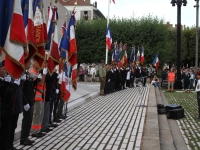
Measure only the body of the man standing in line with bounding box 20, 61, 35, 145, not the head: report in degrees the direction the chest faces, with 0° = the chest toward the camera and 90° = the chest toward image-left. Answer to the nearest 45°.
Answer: approximately 270°

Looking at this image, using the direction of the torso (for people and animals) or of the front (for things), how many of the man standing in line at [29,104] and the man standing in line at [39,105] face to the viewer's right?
2

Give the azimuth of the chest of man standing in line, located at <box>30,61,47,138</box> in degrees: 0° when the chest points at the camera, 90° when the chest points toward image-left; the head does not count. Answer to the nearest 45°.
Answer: approximately 270°

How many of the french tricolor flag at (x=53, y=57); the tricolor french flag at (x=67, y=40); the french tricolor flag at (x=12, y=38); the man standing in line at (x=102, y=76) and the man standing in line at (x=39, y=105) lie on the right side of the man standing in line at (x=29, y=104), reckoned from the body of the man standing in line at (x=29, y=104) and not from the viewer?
1

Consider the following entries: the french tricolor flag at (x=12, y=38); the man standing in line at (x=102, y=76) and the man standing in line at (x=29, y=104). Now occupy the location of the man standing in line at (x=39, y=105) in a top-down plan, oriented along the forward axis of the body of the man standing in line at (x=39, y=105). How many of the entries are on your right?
2

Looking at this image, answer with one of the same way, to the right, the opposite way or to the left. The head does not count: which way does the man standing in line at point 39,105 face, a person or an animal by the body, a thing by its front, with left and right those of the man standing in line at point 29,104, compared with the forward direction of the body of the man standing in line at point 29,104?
the same way

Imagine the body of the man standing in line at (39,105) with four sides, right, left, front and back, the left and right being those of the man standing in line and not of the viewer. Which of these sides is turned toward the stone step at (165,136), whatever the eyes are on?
front

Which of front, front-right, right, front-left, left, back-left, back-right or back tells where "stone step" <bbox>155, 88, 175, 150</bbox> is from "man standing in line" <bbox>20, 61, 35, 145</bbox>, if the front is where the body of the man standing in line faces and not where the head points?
front

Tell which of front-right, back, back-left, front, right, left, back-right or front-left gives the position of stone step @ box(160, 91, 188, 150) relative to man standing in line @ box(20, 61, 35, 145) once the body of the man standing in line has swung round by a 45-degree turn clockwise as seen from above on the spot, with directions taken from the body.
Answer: front-left

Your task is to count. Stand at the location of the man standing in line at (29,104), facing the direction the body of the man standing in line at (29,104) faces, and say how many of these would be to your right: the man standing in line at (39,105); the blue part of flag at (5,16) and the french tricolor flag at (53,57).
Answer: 1

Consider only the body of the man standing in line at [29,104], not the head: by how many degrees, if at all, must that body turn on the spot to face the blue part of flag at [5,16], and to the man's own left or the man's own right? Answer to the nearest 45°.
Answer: approximately 90° to the man's own right

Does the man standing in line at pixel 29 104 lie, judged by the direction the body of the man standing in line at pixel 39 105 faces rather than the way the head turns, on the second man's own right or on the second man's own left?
on the second man's own right
